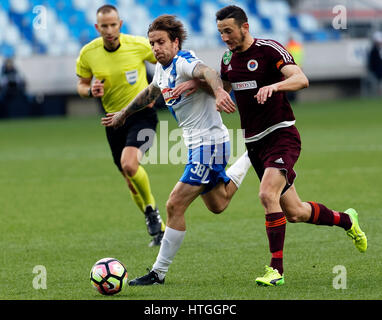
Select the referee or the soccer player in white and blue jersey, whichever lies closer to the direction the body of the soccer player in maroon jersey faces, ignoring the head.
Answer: the soccer player in white and blue jersey

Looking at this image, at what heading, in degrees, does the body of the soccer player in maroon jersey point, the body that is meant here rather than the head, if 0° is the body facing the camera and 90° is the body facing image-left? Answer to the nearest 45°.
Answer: approximately 45°

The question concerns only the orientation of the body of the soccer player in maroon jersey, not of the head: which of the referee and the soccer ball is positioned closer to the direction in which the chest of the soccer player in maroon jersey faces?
the soccer ball

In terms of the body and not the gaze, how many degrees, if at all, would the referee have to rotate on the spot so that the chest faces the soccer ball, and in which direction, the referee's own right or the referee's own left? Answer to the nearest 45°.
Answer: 0° — they already face it

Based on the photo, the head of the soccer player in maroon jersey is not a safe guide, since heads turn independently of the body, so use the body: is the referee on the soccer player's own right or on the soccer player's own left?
on the soccer player's own right

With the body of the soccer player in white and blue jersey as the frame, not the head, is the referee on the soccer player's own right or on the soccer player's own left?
on the soccer player's own right
